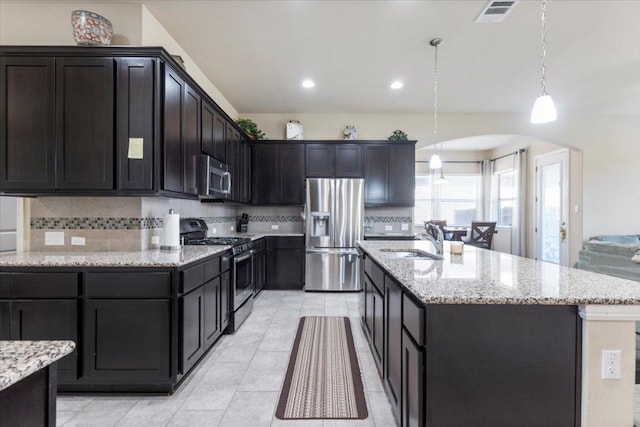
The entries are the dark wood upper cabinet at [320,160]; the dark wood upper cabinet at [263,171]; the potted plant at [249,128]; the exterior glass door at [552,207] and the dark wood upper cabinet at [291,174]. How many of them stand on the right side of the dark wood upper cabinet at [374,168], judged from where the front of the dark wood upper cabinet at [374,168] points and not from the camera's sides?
4

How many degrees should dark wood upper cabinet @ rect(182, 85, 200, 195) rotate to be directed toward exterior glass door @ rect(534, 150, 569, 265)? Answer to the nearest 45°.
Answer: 0° — it already faces it

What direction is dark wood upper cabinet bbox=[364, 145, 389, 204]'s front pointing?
toward the camera

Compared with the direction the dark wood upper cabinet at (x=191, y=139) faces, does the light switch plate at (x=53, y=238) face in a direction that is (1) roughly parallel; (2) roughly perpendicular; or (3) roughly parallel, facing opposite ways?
roughly perpendicular

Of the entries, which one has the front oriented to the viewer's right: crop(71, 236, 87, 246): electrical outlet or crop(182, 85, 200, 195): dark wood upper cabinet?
the dark wood upper cabinet

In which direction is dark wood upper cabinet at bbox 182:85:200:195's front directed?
to the viewer's right

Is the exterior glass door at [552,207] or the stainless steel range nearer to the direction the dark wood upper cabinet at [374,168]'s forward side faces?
the stainless steel range

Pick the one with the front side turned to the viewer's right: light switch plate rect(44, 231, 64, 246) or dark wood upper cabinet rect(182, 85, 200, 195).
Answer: the dark wood upper cabinet
